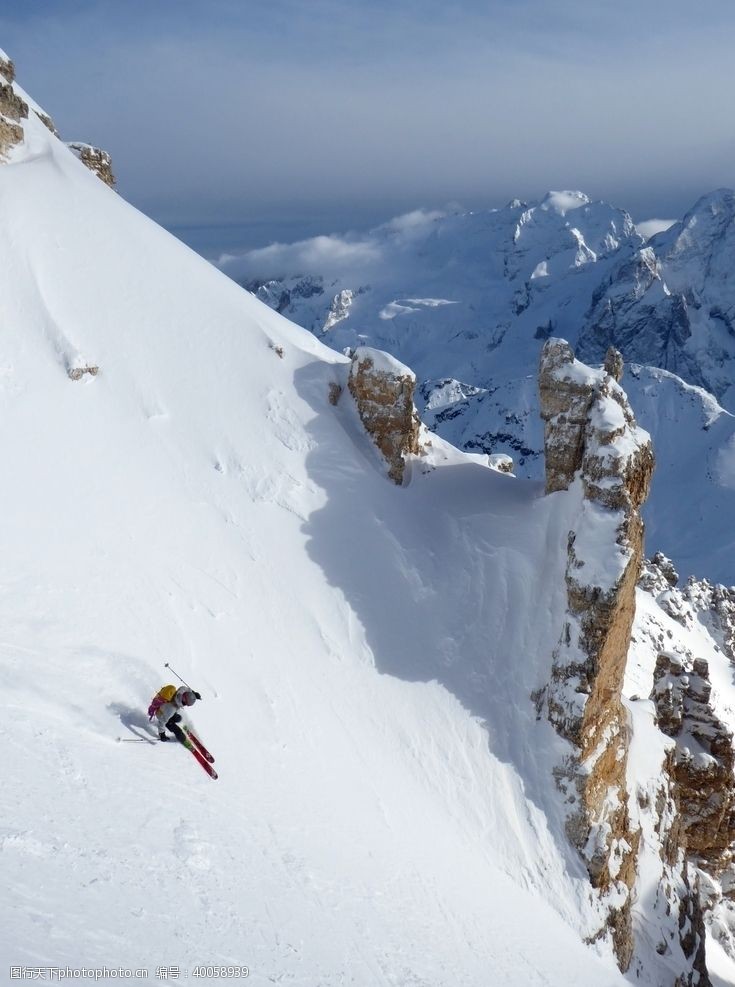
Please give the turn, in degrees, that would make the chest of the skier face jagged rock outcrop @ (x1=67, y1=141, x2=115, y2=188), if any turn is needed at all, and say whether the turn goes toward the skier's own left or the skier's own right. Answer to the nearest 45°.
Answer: approximately 135° to the skier's own left

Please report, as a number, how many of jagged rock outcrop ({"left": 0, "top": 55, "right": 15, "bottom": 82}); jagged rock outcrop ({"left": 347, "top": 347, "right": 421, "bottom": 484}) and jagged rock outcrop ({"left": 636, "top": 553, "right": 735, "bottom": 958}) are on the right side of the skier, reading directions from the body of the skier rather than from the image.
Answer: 0

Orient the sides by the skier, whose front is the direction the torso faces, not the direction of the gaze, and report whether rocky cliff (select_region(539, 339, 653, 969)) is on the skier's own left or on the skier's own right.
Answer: on the skier's own left

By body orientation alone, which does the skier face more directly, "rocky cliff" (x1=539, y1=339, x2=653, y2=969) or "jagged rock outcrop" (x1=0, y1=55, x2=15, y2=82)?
the rocky cliff

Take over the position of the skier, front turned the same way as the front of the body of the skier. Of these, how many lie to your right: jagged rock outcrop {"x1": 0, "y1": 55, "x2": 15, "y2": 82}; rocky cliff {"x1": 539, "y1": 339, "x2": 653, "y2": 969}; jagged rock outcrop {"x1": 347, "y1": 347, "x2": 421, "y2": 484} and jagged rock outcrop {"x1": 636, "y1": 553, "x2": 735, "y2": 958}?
0

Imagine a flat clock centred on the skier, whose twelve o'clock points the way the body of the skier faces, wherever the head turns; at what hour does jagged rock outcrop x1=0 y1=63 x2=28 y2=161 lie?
The jagged rock outcrop is roughly at 7 o'clock from the skier.

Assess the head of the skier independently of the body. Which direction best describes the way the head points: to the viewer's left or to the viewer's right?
to the viewer's right

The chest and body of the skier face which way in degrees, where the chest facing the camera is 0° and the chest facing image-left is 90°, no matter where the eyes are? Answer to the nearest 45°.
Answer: approximately 315°

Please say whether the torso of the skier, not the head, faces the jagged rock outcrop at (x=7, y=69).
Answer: no

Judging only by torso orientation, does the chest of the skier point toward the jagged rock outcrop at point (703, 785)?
no
